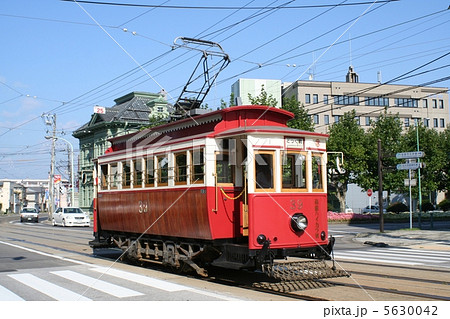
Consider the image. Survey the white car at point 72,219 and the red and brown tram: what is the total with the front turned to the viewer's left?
0

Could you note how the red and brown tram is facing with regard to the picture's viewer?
facing the viewer and to the right of the viewer

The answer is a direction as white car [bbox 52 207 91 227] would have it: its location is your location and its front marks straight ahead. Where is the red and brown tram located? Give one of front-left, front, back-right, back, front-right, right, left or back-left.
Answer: front-right

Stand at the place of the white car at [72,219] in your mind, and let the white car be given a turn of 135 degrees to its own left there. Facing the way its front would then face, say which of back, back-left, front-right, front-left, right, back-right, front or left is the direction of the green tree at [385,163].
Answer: right

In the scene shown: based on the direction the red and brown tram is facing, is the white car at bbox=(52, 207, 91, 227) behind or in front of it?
behind
